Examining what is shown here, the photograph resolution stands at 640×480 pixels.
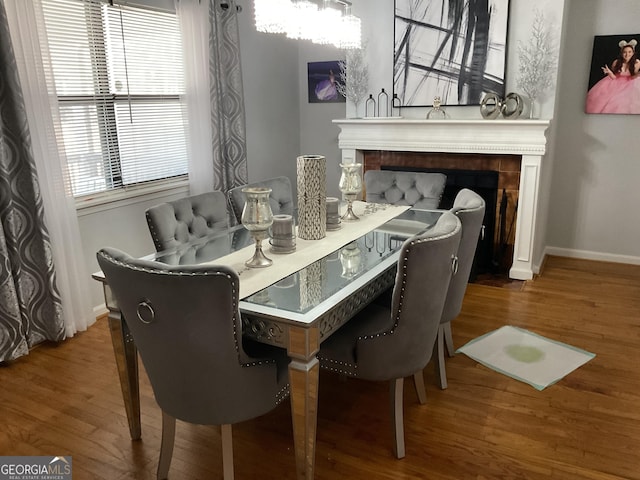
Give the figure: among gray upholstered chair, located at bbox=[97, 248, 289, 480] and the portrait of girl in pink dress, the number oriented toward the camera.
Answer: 1

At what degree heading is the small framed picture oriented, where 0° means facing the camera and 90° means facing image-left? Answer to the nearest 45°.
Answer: approximately 0°

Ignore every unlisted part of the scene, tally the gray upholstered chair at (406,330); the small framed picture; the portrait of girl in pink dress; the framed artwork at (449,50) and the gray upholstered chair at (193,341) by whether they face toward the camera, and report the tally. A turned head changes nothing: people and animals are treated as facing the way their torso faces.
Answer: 3

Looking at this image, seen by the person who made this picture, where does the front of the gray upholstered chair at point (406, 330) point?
facing away from the viewer and to the left of the viewer

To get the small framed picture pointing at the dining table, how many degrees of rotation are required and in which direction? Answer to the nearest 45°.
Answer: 0° — it already faces it

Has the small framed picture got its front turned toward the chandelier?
yes
